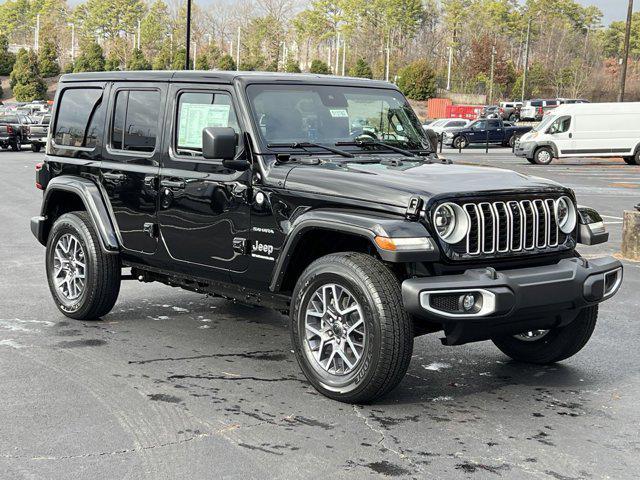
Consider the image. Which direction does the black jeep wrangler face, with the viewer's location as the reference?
facing the viewer and to the right of the viewer

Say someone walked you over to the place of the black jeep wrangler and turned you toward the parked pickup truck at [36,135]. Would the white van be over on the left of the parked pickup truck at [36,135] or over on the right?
right

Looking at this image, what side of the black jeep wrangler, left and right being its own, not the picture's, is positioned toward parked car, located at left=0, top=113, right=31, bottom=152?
back

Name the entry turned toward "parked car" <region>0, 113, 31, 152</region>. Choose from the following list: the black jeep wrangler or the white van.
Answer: the white van

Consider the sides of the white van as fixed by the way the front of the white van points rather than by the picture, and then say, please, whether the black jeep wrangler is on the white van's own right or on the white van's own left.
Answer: on the white van's own left

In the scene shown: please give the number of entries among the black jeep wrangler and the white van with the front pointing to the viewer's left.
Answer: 1

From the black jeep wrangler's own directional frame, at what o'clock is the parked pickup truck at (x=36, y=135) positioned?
The parked pickup truck is roughly at 7 o'clock from the black jeep wrangler.

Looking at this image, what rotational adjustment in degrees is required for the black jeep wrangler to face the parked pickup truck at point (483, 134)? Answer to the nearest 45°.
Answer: approximately 135° to its left

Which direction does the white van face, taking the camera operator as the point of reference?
facing to the left of the viewer

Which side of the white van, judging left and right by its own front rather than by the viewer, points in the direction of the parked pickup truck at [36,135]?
front

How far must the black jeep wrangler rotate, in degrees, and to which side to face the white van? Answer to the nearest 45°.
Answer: approximately 135° to its left
